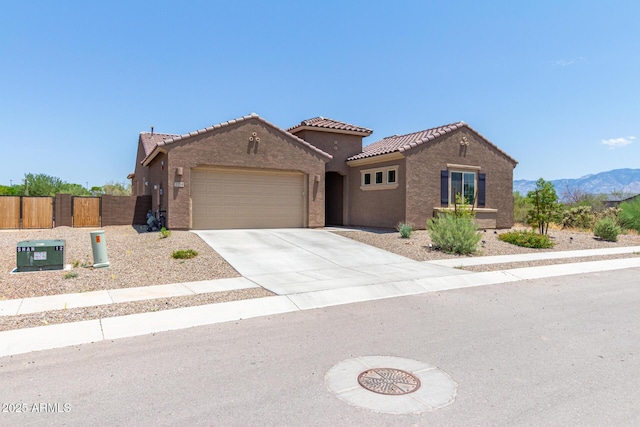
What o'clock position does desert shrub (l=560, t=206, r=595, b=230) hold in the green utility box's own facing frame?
The desert shrub is roughly at 9 o'clock from the green utility box.

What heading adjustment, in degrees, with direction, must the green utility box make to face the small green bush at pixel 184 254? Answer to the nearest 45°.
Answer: approximately 90° to its left

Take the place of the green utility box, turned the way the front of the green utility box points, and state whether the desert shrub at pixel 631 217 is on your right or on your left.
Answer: on your left

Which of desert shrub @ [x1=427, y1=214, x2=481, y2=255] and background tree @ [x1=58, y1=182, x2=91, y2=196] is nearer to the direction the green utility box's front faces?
the desert shrub

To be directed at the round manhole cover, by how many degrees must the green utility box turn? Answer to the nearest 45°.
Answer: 0° — it already faces it

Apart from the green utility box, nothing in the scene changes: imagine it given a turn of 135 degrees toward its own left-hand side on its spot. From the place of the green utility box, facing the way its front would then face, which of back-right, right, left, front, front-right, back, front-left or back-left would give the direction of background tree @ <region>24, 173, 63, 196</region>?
front-left

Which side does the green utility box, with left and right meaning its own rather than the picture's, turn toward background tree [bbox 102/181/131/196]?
back

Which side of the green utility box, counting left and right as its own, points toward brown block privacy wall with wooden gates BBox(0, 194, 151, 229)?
back

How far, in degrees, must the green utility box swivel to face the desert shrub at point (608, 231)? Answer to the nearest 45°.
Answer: approximately 90° to its left

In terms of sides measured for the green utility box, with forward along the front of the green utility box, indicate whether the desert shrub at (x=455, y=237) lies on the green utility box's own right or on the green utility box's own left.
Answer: on the green utility box's own left

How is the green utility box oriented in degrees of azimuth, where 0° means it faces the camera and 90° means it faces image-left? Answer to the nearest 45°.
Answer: approximately 0°

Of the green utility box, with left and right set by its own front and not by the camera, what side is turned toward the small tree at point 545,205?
left
